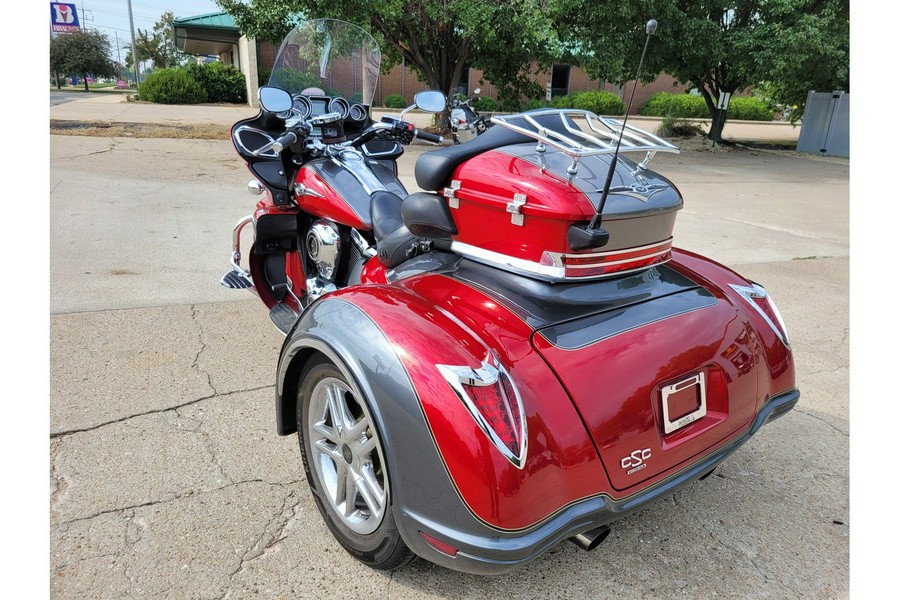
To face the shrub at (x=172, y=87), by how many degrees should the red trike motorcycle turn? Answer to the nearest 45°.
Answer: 0° — it already faces it

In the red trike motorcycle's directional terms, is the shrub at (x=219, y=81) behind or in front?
in front

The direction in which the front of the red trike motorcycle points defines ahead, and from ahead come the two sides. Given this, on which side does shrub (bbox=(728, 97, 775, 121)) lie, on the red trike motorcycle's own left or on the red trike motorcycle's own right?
on the red trike motorcycle's own right

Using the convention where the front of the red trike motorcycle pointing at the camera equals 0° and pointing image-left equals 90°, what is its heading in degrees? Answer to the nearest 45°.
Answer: approximately 135°

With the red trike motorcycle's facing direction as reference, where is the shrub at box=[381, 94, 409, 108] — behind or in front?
in front

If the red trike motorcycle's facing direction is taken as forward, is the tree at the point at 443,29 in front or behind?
in front

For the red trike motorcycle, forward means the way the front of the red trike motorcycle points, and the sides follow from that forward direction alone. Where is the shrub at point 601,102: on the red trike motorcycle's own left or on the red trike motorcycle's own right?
on the red trike motorcycle's own right
